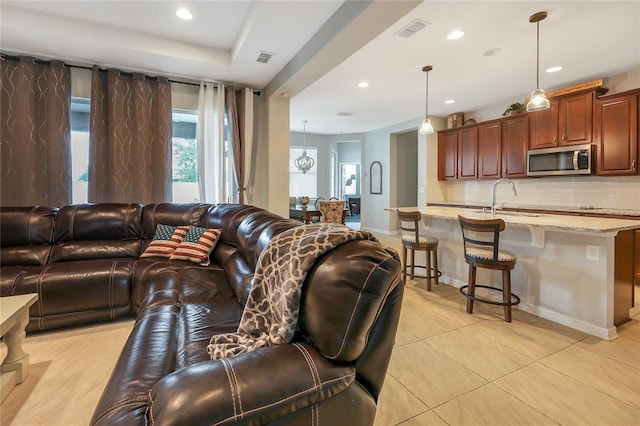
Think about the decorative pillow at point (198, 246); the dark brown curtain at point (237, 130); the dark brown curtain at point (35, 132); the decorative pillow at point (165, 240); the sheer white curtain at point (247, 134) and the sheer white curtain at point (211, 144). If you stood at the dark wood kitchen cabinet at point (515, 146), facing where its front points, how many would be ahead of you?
6

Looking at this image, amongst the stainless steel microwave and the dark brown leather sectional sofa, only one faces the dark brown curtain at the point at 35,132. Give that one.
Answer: the stainless steel microwave

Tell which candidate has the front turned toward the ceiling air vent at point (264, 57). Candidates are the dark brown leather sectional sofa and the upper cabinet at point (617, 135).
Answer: the upper cabinet

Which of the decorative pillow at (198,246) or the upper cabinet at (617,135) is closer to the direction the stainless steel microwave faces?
the decorative pillow

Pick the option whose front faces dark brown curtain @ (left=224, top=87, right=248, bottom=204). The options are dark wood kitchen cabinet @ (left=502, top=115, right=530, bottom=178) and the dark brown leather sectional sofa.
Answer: the dark wood kitchen cabinet

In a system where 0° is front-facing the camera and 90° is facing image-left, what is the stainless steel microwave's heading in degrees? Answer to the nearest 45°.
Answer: approximately 45°

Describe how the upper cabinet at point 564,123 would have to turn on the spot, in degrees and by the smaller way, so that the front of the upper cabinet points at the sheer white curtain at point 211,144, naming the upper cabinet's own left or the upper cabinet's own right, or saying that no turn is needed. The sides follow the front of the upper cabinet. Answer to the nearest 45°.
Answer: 0° — it already faces it

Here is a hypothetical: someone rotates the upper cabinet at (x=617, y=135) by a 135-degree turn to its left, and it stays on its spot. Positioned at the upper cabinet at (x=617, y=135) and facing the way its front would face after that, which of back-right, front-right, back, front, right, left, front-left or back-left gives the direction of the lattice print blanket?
right

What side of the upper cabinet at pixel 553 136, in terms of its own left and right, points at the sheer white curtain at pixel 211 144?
front

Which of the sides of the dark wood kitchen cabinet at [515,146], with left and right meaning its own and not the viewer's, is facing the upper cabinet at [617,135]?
left

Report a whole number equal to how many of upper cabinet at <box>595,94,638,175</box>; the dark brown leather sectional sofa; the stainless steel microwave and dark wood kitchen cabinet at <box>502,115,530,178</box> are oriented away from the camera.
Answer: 0

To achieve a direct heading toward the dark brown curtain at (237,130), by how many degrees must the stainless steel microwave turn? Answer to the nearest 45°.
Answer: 0° — it already faces it

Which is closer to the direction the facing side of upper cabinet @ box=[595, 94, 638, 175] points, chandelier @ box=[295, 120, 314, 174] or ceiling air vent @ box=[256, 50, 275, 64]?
the ceiling air vent

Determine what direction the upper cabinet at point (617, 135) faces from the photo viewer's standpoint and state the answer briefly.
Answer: facing the viewer and to the left of the viewer

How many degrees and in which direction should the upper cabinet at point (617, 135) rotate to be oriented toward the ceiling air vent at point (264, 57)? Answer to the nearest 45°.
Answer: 0° — it already faces it
